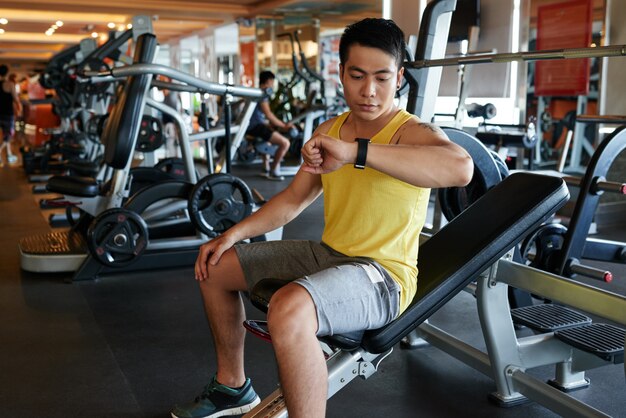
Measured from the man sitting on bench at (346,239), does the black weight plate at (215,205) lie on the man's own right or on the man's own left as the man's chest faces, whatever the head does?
on the man's own right

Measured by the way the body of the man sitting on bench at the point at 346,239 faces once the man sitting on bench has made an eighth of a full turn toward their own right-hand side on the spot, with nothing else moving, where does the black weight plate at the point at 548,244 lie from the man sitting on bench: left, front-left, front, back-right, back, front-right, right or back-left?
back-right

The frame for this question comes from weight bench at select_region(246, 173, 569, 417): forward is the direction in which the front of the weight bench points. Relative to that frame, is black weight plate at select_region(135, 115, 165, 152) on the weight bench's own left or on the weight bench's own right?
on the weight bench's own right

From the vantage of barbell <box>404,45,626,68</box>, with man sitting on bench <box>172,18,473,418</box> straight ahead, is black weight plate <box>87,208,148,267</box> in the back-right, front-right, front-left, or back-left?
front-right

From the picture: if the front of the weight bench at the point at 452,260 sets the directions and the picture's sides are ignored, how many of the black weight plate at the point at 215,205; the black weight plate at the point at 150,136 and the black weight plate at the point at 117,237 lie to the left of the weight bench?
0

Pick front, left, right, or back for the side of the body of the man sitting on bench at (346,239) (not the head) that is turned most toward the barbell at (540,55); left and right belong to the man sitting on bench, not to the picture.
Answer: back

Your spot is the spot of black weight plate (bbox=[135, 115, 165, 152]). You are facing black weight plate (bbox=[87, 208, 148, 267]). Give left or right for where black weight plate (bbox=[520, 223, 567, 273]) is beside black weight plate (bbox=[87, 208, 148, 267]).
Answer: left

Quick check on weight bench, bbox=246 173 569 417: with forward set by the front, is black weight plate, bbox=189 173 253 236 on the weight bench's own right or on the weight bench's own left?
on the weight bench's own right

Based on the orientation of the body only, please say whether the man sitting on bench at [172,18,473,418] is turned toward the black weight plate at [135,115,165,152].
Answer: no

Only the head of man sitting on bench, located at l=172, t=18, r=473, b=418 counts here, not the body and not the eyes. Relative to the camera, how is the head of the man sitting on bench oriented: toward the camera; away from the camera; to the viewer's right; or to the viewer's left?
toward the camera

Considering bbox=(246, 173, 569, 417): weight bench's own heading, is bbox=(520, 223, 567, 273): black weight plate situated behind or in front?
behind

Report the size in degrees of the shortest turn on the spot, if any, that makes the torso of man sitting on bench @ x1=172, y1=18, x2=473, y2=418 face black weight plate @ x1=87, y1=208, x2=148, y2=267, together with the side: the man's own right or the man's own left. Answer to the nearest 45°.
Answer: approximately 90° to the man's own right

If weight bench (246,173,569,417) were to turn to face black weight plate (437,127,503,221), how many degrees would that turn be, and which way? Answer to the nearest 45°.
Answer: approximately 135° to its right

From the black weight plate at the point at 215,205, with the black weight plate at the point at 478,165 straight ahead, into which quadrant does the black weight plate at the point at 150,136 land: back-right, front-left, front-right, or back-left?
back-left
